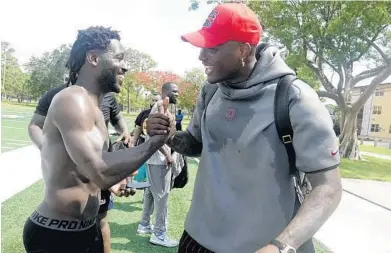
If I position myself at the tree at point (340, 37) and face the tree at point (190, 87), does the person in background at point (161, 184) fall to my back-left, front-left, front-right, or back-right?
back-left

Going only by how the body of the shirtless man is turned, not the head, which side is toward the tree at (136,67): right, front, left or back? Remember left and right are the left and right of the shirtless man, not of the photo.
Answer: left

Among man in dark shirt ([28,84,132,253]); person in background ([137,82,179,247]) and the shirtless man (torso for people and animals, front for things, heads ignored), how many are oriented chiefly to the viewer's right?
2

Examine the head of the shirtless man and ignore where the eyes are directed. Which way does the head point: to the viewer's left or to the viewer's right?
to the viewer's right

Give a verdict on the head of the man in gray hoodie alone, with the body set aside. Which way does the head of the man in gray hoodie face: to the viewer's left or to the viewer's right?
to the viewer's left

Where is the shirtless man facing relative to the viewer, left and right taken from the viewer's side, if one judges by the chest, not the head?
facing to the right of the viewer

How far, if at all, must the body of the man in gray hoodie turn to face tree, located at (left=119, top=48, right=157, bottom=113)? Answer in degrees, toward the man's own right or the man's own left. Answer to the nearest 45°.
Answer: approximately 135° to the man's own right

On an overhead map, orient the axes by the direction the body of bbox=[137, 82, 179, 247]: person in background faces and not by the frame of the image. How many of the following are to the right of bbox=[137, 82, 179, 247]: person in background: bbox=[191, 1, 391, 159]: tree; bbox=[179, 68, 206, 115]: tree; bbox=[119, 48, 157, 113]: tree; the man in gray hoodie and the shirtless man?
2
